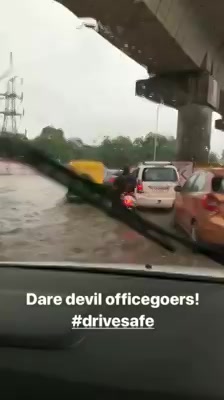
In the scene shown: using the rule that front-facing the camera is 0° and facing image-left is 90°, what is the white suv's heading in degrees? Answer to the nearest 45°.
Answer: approximately 180°

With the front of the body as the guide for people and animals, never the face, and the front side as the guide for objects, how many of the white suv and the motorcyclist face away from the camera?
2

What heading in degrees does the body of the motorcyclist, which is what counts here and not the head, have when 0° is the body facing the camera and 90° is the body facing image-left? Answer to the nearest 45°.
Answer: approximately 180°
